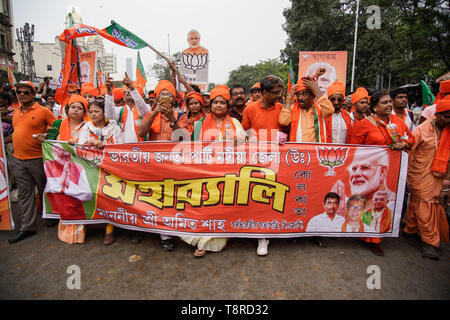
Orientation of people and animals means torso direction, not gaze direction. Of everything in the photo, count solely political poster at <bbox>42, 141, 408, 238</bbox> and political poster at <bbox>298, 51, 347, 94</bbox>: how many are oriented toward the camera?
2

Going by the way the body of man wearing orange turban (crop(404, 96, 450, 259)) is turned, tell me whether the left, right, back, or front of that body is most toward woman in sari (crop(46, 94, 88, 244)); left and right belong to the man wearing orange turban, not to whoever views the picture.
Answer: right

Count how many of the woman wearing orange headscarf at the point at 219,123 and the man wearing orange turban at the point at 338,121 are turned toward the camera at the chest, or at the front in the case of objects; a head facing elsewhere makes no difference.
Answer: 2

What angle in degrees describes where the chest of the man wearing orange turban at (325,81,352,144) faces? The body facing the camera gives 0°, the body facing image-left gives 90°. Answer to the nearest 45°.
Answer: approximately 0°

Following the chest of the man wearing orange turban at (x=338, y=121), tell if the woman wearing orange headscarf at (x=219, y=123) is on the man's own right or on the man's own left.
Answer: on the man's own right

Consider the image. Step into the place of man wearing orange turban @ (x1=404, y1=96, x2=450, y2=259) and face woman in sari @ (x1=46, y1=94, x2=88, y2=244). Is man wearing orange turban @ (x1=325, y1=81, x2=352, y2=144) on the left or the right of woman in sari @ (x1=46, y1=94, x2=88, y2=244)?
right

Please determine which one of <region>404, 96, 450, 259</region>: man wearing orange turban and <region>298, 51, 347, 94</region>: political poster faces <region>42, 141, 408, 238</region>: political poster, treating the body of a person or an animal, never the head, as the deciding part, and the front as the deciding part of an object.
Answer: <region>298, 51, 347, 94</region>: political poster

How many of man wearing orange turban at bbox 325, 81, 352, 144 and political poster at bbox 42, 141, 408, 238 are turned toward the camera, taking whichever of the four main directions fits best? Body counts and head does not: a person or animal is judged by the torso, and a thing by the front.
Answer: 2
